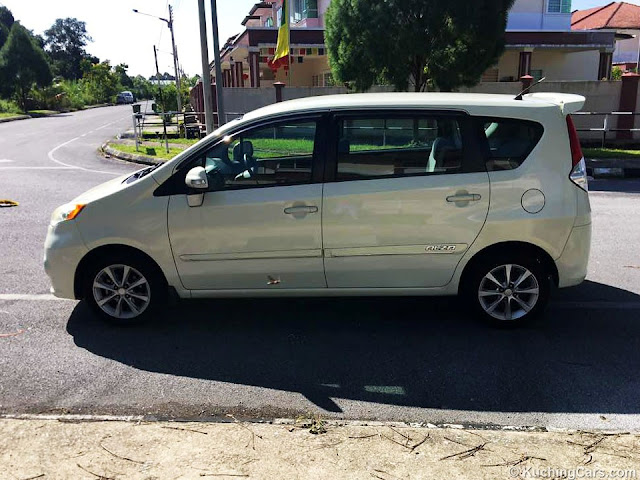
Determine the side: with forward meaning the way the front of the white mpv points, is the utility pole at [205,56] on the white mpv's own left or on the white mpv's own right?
on the white mpv's own right

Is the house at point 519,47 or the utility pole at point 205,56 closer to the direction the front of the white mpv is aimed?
the utility pole

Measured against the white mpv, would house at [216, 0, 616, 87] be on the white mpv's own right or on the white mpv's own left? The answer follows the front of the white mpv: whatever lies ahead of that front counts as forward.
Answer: on the white mpv's own right

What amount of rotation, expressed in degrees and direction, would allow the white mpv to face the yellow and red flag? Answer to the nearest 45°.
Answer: approximately 90° to its right

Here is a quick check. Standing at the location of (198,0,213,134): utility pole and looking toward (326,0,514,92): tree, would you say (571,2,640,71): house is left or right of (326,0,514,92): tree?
left

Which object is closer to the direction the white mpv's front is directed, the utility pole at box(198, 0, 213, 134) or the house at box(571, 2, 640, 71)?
the utility pole

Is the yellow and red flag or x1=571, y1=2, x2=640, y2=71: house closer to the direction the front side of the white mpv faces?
the yellow and red flag

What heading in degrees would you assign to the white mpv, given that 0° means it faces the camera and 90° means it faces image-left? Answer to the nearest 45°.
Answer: approximately 90°

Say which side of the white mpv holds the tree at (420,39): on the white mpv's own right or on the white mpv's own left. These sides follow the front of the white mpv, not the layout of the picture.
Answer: on the white mpv's own right

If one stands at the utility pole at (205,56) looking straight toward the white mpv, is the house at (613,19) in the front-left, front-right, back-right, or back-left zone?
back-left

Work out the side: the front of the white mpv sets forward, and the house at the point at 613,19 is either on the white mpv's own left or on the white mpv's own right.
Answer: on the white mpv's own right
